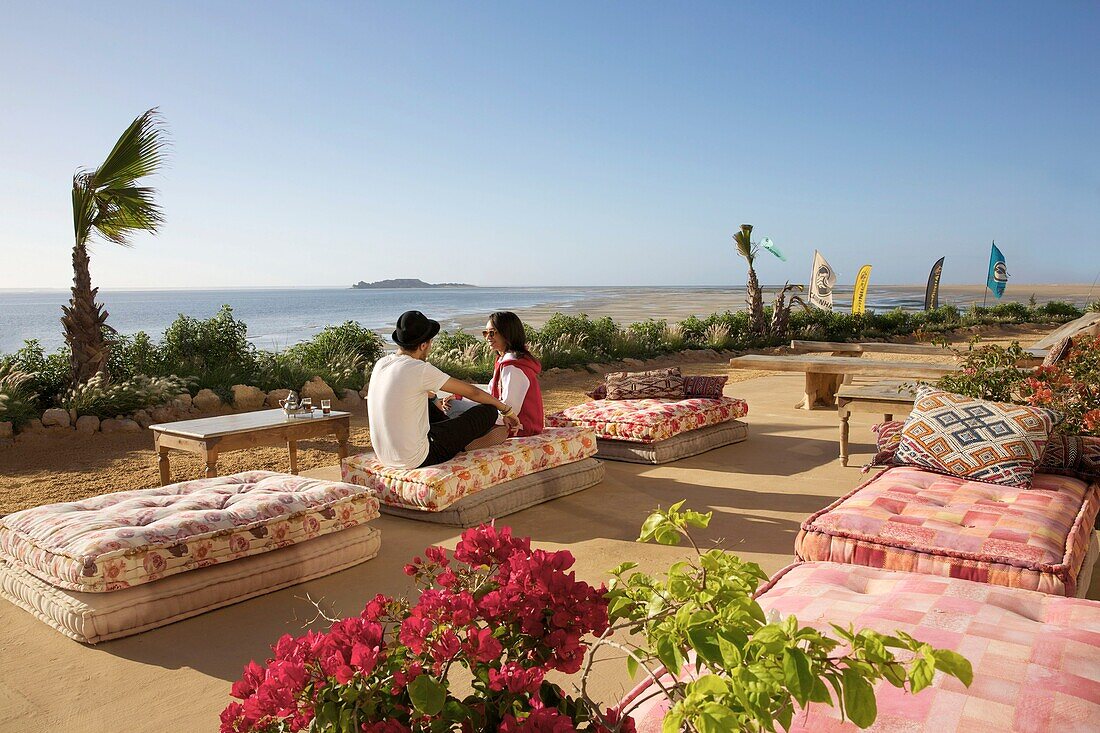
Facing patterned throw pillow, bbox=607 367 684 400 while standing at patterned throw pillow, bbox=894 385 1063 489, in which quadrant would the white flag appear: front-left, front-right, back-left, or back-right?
front-right

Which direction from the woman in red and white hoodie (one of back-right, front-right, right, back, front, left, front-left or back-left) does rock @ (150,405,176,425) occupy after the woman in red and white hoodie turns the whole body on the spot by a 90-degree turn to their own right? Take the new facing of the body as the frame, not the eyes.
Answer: front-left

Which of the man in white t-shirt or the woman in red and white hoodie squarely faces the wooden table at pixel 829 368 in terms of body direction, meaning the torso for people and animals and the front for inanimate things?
the man in white t-shirt

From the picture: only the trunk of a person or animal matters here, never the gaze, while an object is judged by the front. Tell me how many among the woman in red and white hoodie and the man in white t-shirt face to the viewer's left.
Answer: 1

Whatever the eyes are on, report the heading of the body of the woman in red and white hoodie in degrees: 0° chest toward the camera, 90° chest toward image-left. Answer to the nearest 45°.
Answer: approximately 90°

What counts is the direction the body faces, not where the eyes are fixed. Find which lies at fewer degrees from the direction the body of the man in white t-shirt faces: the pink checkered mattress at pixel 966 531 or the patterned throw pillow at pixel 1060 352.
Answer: the patterned throw pillow

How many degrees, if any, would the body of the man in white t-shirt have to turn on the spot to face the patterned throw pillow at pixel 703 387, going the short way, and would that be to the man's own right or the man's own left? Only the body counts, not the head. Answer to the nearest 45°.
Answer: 0° — they already face it

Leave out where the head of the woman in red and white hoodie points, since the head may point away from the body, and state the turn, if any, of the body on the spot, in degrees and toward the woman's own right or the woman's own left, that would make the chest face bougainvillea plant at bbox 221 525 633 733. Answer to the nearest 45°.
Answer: approximately 90° to the woman's own left

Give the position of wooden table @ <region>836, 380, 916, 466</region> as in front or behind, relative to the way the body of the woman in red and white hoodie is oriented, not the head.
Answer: behind

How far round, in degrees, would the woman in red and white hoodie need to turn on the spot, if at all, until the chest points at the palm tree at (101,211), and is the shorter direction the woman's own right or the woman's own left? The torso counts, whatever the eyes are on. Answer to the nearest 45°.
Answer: approximately 45° to the woman's own right

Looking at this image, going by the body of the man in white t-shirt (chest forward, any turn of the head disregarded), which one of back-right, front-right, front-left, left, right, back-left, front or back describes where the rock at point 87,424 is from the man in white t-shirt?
left

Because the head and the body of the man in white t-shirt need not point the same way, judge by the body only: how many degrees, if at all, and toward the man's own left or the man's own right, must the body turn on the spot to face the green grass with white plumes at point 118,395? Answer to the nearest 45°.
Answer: approximately 90° to the man's own left

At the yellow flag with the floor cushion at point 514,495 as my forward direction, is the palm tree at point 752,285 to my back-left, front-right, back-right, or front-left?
front-right

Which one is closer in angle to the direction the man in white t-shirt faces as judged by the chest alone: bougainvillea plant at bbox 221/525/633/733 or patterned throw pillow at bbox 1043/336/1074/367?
the patterned throw pillow

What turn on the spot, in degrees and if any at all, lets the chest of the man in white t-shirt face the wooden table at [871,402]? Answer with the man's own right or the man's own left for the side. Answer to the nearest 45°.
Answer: approximately 45° to the man's own right

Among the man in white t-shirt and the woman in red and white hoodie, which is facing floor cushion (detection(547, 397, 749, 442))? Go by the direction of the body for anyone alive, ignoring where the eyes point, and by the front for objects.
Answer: the man in white t-shirt

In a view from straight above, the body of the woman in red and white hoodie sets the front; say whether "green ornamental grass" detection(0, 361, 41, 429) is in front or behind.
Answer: in front

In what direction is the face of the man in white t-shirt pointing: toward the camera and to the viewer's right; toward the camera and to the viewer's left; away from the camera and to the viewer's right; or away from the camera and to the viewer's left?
away from the camera and to the viewer's right

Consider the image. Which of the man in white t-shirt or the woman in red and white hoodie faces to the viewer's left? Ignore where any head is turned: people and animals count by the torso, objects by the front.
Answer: the woman in red and white hoodie

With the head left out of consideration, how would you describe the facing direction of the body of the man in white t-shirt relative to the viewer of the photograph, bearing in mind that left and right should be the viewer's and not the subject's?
facing away from the viewer and to the right of the viewer
